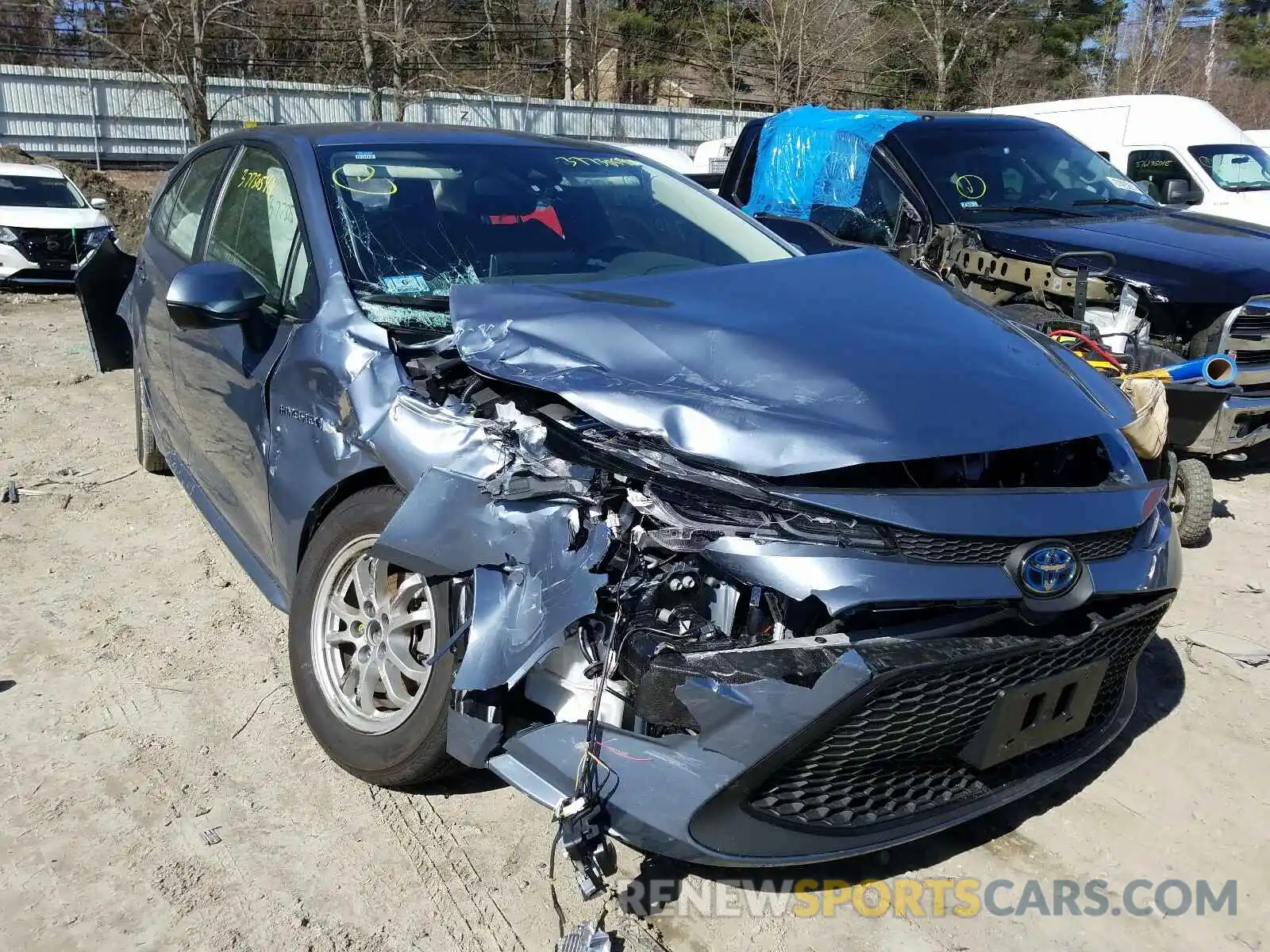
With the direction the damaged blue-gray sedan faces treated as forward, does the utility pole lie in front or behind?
behind

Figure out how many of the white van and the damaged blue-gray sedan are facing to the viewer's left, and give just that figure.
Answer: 0

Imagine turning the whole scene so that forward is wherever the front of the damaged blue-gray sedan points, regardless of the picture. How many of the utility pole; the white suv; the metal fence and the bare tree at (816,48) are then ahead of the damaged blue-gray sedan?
0

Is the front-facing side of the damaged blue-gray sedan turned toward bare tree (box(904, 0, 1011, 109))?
no

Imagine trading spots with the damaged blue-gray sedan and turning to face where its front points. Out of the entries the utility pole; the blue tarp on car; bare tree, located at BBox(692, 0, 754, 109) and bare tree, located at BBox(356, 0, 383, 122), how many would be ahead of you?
0

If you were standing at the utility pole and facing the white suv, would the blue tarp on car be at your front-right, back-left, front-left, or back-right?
front-left

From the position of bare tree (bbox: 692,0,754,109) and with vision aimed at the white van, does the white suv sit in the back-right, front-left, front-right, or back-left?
front-right

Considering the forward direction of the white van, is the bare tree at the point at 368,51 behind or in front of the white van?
behind

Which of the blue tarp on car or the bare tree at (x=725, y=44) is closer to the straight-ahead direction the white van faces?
the blue tarp on car

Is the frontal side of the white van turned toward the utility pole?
no

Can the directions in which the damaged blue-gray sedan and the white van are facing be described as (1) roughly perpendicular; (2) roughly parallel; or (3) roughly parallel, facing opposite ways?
roughly parallel

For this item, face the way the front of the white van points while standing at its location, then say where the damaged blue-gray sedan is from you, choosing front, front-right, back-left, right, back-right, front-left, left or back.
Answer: front-right

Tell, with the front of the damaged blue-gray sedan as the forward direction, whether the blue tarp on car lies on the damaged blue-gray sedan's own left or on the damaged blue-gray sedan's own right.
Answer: on the damaged blue-gray sedan's own left

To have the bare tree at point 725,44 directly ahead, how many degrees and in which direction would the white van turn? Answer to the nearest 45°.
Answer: approximately 180°

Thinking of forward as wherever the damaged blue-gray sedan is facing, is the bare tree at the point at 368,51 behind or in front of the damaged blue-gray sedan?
behind

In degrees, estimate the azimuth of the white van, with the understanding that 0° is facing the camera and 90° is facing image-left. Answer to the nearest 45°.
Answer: approximately 315°

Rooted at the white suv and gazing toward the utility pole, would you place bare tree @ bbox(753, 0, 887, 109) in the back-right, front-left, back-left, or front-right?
front-right

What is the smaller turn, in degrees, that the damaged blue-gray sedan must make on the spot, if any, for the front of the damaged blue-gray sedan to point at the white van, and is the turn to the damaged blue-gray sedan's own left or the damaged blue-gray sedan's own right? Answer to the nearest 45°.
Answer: approximately 90° to the damaged blue-gray sedan's own left
